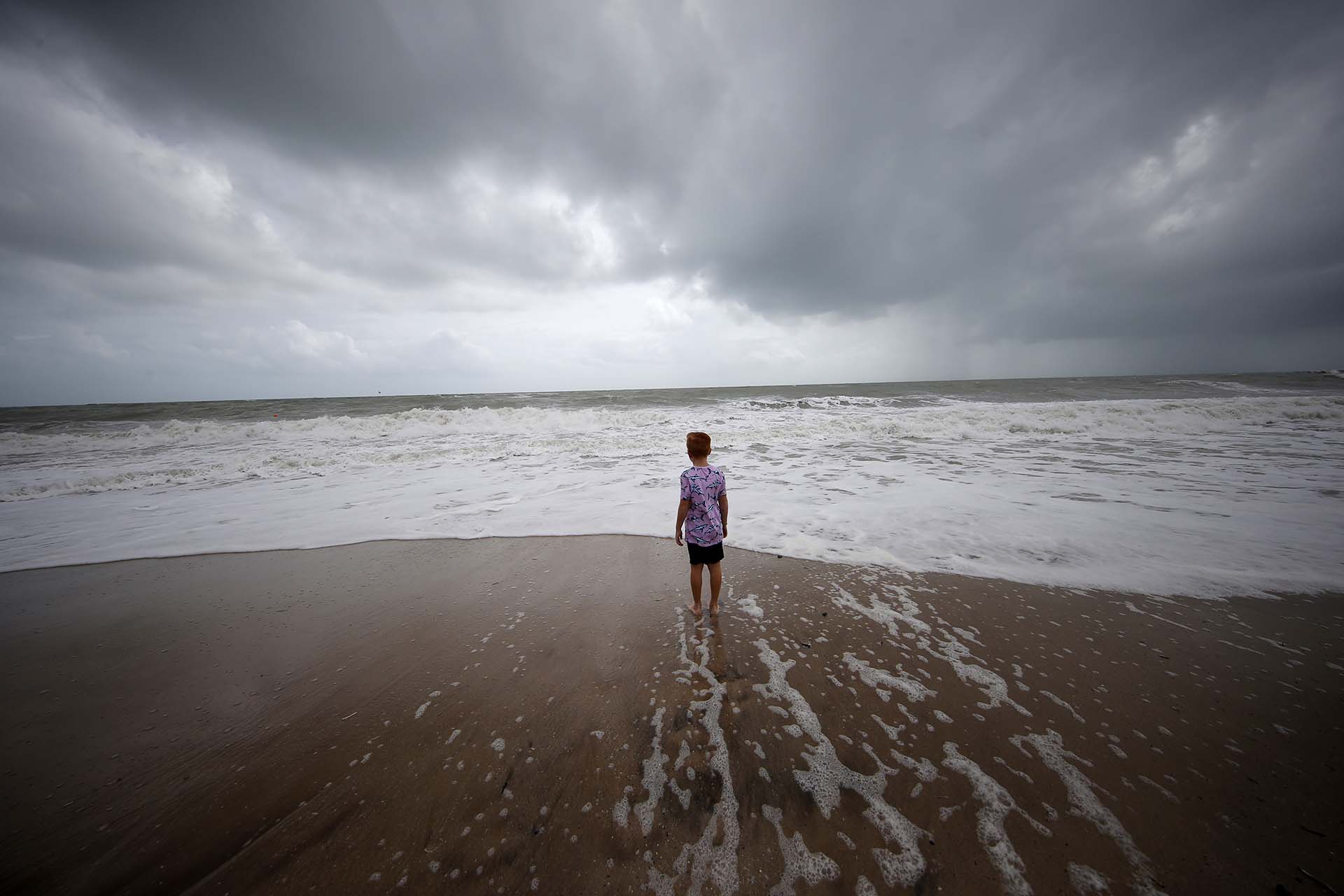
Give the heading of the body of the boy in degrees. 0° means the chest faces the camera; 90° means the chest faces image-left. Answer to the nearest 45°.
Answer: approximately 180°
